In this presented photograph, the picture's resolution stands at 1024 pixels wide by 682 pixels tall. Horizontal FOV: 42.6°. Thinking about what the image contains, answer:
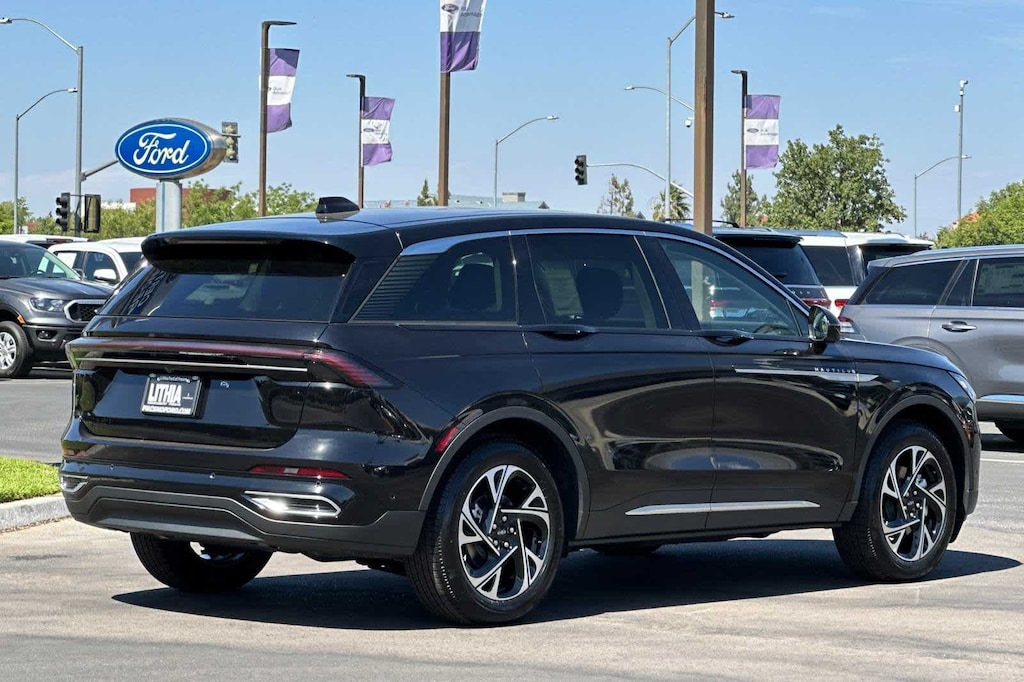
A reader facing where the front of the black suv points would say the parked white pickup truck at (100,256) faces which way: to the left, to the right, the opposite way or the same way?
to the right

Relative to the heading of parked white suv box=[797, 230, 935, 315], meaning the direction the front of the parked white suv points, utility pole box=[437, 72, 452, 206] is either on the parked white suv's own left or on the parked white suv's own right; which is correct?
on the parked white suv's own left

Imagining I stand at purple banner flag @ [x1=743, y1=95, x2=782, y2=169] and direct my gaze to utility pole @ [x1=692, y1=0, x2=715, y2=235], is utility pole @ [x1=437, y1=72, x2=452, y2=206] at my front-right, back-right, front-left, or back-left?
front-right

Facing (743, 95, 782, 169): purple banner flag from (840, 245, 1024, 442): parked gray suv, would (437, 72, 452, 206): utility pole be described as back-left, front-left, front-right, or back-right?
front-left

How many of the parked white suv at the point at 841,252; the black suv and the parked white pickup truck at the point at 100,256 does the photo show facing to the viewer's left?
0

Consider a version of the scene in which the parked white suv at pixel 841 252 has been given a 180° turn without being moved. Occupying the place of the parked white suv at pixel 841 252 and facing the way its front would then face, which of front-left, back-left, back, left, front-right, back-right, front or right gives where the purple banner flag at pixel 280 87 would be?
right

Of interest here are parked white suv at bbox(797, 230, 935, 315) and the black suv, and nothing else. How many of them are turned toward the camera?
0

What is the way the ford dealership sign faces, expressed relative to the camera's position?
facing the viewer and to the left of the viewer

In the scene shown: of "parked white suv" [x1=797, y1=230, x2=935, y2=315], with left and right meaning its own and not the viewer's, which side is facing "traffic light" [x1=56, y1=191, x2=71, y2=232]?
left

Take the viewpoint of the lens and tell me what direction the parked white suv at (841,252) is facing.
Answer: facing away from the viewer and to the right of the viewer
